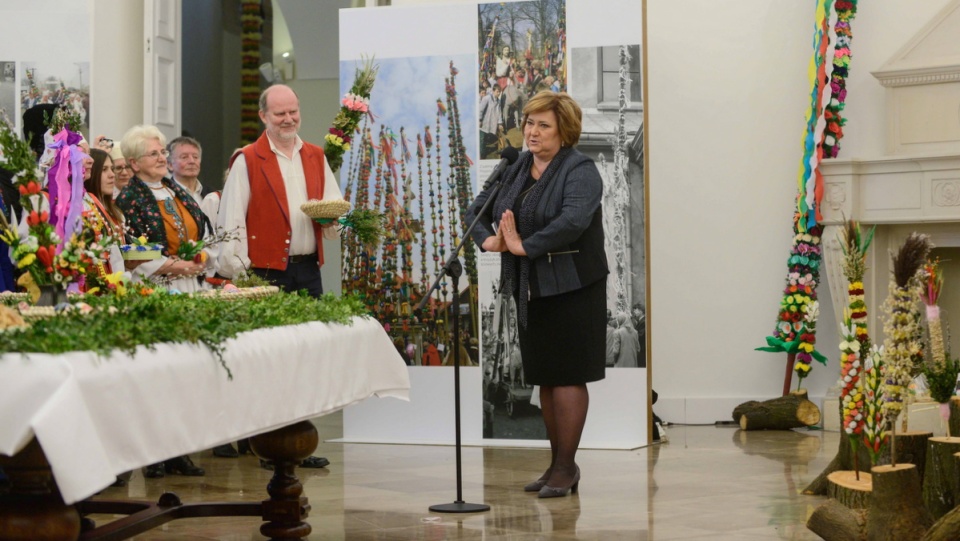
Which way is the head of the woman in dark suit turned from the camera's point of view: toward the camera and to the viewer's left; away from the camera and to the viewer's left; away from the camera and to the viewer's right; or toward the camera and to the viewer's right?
toward the camera and to the viewer's left

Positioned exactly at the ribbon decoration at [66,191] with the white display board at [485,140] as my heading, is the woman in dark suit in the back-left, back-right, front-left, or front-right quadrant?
front-right

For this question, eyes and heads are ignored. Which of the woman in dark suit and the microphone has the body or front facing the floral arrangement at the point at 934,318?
the microphone

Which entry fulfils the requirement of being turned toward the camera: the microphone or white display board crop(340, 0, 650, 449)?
the white display board

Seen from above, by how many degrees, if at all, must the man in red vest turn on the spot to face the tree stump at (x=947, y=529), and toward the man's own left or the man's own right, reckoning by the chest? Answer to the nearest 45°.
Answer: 0° — they already face it

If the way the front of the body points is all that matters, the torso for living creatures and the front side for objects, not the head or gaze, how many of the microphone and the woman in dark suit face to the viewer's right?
1

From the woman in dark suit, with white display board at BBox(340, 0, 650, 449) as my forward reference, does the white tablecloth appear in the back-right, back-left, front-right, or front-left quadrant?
back-left

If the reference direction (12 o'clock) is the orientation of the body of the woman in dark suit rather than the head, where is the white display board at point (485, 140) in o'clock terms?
The white display board is roughly at 4 o'clock from the woman in dark suit.

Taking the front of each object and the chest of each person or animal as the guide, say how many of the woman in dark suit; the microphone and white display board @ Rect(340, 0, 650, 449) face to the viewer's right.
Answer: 1

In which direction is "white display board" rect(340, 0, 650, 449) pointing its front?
toward the camera

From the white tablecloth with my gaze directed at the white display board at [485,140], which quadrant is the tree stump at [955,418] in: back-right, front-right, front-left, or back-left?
front-right

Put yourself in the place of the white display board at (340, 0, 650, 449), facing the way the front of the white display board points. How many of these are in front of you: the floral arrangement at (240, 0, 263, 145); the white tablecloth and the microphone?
2

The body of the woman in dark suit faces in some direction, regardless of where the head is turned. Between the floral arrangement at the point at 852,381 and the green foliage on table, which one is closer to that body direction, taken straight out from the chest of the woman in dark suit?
the green foliage on table

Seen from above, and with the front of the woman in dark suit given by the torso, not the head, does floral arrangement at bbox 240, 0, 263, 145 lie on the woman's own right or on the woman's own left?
on the woman's own right

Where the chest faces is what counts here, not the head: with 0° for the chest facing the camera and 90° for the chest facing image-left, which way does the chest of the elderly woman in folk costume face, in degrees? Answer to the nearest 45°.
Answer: approximately 315°

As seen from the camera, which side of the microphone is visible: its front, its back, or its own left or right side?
right

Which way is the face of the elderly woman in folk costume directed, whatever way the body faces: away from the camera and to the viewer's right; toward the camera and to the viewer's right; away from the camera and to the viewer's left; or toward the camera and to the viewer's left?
toward the camera and to the viewer's right

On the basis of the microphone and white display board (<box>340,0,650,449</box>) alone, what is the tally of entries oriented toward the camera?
1
